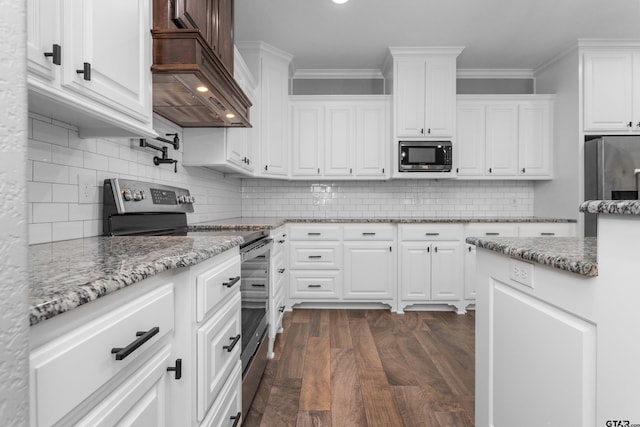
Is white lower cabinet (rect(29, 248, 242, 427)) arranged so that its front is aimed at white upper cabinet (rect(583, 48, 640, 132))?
no

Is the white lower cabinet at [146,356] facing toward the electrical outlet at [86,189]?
no

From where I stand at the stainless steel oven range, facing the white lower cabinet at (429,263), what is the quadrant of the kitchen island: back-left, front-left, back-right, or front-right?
front-right

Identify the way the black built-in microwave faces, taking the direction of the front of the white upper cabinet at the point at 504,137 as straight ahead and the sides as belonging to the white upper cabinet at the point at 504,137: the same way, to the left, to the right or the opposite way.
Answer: the same way

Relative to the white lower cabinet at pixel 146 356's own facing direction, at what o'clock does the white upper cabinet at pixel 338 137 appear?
The white upper cabinet is roughly at 9 o'clock from the white lower cabinet.

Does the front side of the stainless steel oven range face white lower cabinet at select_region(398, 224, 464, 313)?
no

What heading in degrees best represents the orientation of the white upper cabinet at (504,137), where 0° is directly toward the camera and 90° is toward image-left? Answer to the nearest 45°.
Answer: approximately 0°

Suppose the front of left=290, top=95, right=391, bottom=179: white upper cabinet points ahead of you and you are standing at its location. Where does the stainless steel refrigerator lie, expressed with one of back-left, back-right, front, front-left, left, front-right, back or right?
left

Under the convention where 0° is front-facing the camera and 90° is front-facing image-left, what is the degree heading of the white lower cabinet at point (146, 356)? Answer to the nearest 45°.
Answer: approximately 315°

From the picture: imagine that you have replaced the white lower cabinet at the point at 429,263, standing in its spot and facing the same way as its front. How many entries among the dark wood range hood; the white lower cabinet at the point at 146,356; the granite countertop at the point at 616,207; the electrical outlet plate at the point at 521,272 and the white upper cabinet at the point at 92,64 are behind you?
0

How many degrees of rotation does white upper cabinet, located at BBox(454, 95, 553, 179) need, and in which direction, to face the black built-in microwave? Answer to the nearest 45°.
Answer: approximately 45° to its right

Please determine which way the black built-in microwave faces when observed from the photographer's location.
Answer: facing the viewer

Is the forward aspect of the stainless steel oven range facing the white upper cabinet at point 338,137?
no

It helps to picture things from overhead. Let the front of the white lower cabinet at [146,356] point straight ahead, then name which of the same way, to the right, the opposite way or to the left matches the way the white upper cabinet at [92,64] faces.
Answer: the same way

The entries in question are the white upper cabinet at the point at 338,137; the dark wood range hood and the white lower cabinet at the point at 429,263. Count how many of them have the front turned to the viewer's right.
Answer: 1

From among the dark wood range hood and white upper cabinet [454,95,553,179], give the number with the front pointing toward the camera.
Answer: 1
